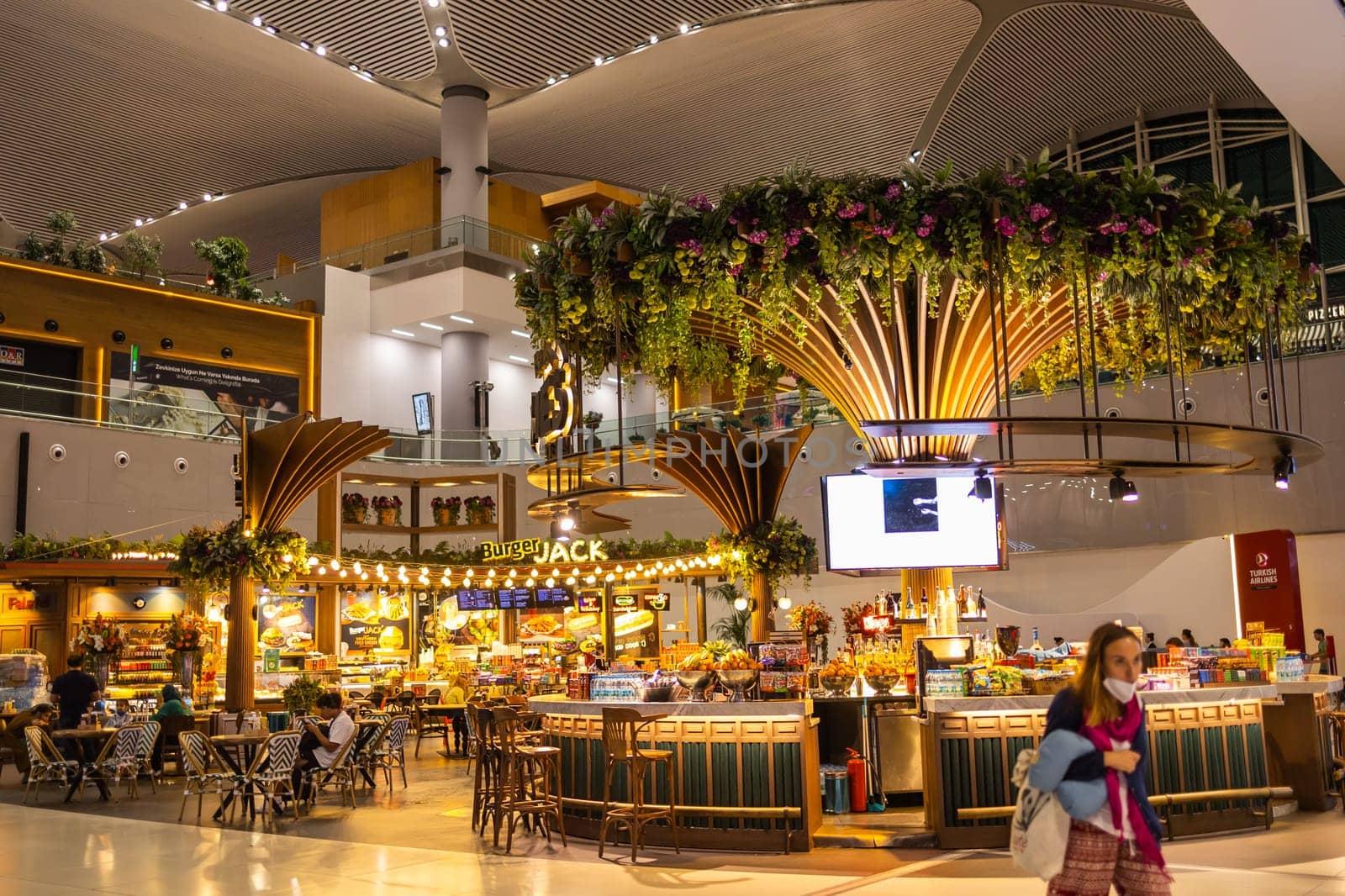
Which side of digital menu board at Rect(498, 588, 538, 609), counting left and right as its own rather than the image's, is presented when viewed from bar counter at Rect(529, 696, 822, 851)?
front

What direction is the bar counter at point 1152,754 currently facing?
toward the camera

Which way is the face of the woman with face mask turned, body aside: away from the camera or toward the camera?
toward the camera

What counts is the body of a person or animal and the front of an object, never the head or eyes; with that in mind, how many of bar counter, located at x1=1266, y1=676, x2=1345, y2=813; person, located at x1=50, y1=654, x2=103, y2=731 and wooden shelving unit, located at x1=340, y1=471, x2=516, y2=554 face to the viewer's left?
0

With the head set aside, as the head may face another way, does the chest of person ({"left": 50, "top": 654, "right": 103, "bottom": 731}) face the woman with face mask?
no

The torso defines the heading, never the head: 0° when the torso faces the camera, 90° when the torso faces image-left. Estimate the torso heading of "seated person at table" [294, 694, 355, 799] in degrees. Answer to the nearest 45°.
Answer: approximately 90°

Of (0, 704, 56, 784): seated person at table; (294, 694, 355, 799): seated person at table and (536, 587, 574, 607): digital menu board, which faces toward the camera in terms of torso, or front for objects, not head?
the digital menu board

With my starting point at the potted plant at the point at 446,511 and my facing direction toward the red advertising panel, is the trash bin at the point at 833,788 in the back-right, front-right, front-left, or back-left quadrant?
front-right

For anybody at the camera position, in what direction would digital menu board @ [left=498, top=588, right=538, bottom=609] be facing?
facing the viewer

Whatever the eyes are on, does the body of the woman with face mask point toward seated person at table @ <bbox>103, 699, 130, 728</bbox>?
no

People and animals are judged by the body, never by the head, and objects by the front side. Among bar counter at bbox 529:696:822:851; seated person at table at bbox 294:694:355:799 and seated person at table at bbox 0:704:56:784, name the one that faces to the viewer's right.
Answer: seated person at table at bbox 0:704:56:784

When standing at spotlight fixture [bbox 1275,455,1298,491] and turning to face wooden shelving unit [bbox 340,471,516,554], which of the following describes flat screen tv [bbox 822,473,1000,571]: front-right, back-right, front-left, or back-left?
front-left

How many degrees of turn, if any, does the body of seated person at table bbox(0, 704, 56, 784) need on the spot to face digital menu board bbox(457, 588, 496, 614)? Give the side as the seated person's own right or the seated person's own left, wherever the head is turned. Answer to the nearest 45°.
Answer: approximately 45° to the seated person's own left

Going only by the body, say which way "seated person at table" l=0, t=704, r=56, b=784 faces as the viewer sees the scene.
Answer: to the viewer's right

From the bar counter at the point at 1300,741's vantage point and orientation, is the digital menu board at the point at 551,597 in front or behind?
behind

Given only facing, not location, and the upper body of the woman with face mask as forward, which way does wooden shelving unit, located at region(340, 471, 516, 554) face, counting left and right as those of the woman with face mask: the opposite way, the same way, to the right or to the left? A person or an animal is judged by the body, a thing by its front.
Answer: the same way

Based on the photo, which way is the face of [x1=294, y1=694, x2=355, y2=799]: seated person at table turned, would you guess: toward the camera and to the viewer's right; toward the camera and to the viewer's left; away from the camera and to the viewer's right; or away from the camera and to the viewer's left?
toward the camera and to the viewer's left
